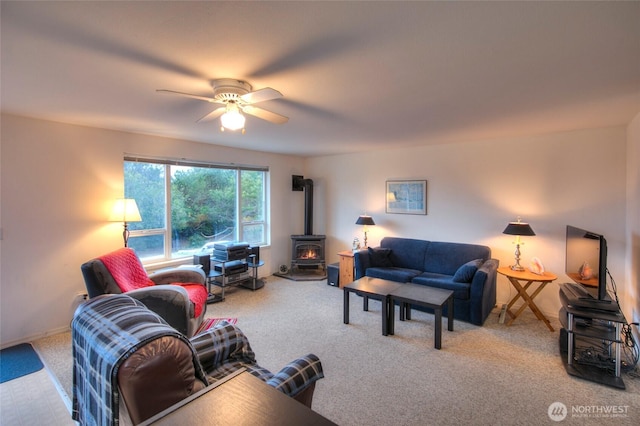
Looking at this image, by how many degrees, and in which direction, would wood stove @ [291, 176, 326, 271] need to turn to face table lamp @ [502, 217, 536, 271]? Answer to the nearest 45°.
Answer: approximately 45° to its left

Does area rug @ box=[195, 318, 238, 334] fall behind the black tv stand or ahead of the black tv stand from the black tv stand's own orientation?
ahead

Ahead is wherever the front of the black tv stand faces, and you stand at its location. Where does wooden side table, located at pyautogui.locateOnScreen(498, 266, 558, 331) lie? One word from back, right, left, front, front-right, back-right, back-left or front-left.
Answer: right

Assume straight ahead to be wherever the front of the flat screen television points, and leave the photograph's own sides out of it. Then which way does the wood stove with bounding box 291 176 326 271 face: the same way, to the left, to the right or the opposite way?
to the left

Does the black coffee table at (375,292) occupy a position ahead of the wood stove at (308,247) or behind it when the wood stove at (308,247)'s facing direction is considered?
ahead

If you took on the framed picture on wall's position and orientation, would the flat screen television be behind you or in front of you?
in front

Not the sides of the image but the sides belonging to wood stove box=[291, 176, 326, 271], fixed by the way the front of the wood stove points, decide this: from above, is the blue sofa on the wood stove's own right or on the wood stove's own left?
on the wood stove's own left

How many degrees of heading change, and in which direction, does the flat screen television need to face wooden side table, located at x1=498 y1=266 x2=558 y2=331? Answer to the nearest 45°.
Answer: approximately 90° to its right

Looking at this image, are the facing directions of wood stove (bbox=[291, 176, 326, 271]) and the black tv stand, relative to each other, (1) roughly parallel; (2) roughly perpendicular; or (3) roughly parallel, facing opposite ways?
roughly perpendicular

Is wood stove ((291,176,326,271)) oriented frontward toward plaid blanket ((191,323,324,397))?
yes

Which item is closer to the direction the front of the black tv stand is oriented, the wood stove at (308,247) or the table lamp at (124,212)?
the table lamp

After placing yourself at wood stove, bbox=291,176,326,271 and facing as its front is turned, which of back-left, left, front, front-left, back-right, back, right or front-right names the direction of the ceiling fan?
front

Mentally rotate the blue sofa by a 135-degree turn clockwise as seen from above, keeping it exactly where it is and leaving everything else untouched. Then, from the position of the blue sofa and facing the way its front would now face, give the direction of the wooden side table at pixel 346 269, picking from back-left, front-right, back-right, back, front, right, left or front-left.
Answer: left

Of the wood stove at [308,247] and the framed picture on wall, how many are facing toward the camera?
2

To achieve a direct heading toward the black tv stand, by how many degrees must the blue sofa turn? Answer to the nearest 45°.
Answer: approximately 90° to its left

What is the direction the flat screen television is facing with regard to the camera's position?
facing the viewer and to the left of the viewer

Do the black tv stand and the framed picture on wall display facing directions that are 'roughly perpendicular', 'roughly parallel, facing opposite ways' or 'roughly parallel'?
roughly perpendicular

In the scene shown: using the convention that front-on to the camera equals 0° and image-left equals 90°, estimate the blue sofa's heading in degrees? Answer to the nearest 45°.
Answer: approximately 45°

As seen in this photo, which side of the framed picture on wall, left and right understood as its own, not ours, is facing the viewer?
front
